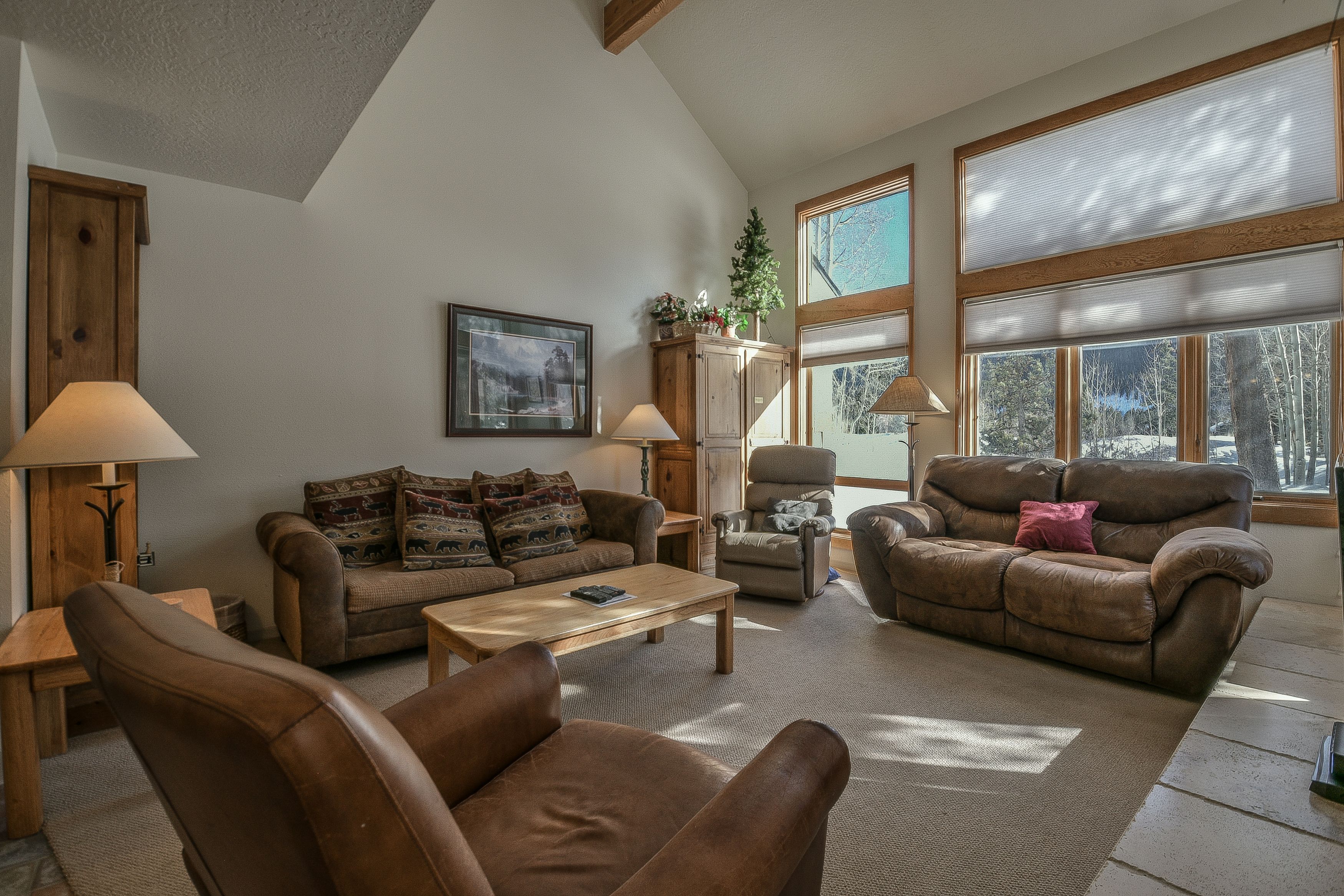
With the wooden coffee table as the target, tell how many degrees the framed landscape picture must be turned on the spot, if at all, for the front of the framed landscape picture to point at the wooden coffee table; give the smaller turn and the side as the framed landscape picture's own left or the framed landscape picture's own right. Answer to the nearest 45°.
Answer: approximately 45° to the framed landscape picture's own right

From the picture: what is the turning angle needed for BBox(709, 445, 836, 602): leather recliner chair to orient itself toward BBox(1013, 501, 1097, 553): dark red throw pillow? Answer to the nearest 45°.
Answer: approximately 135° to its left

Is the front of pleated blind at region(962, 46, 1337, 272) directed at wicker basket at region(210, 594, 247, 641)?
yes

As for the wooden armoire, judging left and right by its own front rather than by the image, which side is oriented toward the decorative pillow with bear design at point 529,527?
right

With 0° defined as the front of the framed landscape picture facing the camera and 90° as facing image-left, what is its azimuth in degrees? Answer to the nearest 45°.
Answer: approximately 315°

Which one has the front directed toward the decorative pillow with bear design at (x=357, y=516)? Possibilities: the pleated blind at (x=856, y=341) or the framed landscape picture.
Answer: the pleated blind

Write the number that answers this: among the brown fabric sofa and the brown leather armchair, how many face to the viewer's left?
0

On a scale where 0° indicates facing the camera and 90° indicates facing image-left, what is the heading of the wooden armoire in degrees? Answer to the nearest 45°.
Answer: approximately 315°

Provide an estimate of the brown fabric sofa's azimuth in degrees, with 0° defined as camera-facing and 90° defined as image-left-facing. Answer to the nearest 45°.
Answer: approximately 315°

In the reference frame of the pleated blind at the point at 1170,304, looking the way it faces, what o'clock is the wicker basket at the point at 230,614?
The wicker basket is roughly at 12 o'clock from the pleated blind.

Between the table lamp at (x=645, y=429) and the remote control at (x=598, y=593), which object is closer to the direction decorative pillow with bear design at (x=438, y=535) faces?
the remote control

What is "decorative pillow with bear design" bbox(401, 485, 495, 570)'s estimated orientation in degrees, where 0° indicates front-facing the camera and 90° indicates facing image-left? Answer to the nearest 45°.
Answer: approximately 315°

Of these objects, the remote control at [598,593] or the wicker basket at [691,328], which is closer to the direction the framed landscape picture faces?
the remote control

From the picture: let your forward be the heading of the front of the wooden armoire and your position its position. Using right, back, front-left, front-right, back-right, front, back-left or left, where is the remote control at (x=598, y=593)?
front-right

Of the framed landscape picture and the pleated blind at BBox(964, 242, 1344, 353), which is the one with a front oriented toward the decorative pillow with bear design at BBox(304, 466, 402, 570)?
the pleated blind

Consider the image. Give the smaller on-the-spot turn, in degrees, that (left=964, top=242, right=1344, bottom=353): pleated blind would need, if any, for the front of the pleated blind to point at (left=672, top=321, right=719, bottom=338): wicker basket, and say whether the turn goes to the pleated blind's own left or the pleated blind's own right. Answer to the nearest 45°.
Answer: approximately 45° to the pleated blind's own right

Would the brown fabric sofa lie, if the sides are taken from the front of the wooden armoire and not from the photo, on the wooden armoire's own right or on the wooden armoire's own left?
on the wooden armoire's own right

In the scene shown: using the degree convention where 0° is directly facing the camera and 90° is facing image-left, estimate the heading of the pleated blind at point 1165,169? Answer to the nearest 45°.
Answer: approximately 45°
